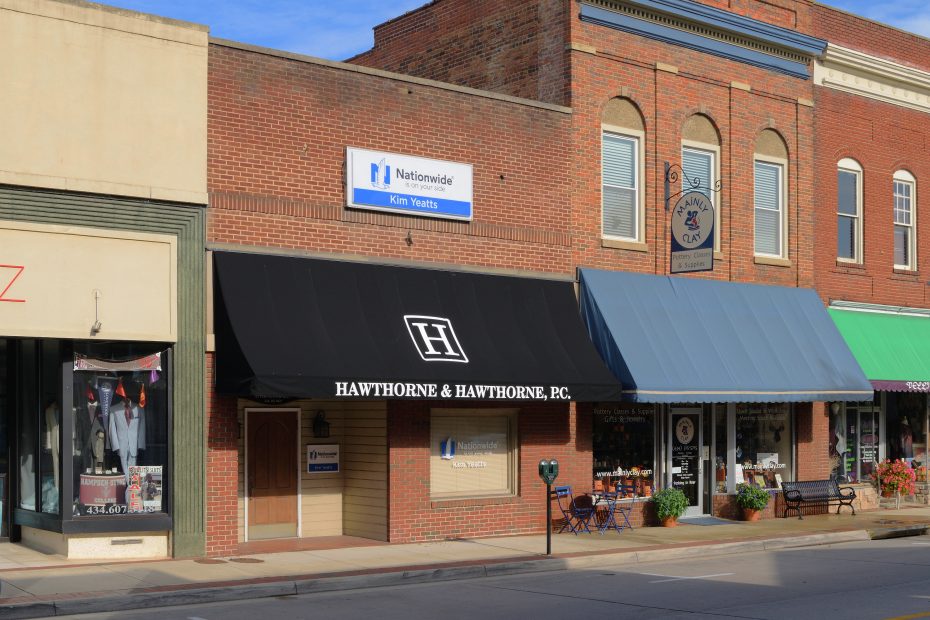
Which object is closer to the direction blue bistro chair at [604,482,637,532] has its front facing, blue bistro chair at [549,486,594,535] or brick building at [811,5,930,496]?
the blue bistro chair

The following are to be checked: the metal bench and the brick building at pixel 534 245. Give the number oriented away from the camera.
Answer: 0

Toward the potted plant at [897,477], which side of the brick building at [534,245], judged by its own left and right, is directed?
left

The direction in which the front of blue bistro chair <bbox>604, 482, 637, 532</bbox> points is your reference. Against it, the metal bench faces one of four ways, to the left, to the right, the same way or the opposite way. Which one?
to the left

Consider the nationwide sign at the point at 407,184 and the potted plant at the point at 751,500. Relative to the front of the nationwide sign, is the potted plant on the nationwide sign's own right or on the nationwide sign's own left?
on the nationwide sign's own left

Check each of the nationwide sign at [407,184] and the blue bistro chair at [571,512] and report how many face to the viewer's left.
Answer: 0

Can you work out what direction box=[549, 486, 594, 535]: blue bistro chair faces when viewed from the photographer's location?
facing the viewer and to the right of the viewer
